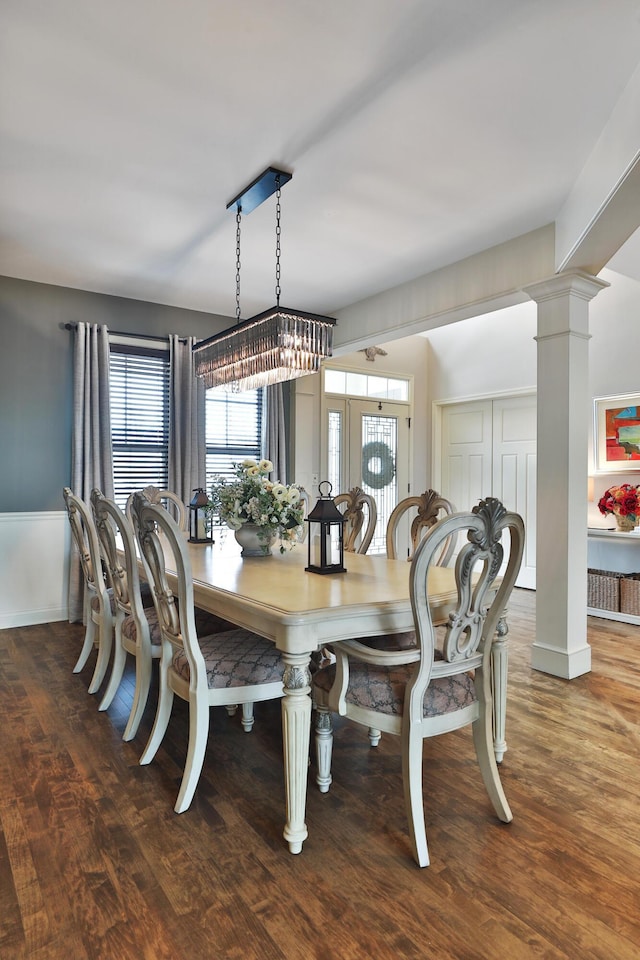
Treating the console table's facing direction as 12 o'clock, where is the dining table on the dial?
The dining table is roughly at 11 o'clock from the console table.

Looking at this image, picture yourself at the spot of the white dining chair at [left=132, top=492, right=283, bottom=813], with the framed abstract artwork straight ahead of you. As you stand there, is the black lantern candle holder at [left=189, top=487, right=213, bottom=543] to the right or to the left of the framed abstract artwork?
left

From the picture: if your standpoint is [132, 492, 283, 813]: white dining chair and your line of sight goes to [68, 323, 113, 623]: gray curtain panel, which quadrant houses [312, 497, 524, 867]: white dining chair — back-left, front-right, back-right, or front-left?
back-right

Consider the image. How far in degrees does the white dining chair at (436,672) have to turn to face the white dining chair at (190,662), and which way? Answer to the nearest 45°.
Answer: approximately 45° to its left

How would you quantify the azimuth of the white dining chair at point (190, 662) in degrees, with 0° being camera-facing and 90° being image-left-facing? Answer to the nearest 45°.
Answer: approximately 225°

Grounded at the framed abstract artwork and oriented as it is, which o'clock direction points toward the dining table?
The dining table is roughly at 11 o'clock from the framed abstract artwork.

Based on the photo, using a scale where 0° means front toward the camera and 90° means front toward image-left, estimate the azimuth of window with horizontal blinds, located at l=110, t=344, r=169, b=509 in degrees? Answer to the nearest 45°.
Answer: approximately 315°

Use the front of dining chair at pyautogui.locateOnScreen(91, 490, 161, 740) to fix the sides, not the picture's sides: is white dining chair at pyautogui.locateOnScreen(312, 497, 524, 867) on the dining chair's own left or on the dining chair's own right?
on the dining chair's own right

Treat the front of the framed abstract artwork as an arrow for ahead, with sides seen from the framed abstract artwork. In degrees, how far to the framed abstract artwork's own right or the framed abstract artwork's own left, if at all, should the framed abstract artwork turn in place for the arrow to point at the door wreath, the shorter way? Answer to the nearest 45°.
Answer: approximately 45° to the framed abstract artwork's own right
